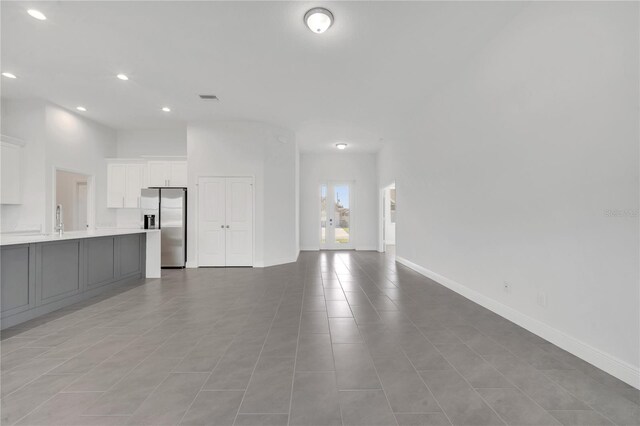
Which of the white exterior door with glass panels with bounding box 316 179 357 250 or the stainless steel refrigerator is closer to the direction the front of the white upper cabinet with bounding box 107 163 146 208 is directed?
the stainless steel refrigerator

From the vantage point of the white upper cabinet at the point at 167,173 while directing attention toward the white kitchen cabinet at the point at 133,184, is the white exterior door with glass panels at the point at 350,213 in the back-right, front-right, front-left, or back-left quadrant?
back-right

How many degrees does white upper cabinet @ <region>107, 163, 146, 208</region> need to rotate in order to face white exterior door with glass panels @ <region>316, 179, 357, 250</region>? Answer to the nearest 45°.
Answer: approximately 90° to its left

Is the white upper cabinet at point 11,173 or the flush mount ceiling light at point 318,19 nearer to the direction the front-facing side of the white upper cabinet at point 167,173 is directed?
the flush mount ceiling light

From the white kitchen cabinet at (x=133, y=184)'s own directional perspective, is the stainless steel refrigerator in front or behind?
in front

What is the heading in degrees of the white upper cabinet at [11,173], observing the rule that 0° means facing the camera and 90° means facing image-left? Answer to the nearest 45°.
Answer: approximately 315°

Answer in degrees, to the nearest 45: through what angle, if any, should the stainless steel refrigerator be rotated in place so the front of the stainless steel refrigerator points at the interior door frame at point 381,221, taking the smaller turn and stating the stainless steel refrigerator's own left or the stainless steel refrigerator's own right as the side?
approximately 90° to the stainless steel refrigerator's own left

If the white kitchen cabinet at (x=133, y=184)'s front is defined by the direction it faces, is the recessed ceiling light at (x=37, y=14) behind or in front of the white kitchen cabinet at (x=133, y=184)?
in front

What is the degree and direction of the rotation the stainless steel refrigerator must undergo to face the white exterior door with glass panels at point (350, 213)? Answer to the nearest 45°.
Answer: approximately 90° to its left
